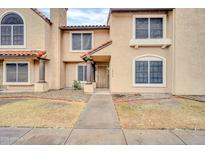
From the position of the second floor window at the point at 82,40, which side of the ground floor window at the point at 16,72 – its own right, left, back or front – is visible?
left

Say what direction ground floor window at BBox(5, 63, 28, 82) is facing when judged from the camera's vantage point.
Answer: facing the viewer

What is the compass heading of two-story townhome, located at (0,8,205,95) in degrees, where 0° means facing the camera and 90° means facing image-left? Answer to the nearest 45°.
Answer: approximately 0°

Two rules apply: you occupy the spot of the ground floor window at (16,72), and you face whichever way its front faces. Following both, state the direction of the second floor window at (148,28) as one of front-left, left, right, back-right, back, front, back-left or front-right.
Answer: front-left
